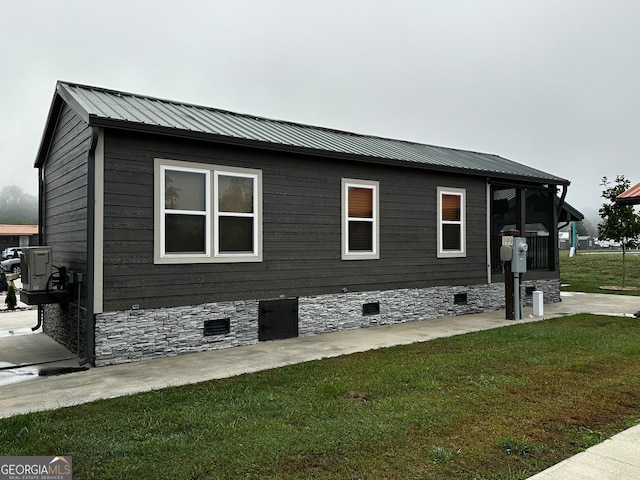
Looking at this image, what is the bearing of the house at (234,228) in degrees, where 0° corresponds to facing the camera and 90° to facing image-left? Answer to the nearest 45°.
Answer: approximately 225°

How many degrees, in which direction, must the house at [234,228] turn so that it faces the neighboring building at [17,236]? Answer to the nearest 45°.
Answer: approximately 90° to its left

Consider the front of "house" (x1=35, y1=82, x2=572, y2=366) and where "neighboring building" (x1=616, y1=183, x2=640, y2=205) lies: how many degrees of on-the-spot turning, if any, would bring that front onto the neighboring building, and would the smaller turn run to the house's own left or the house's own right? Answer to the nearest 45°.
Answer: approximately 45° to the house's own right
